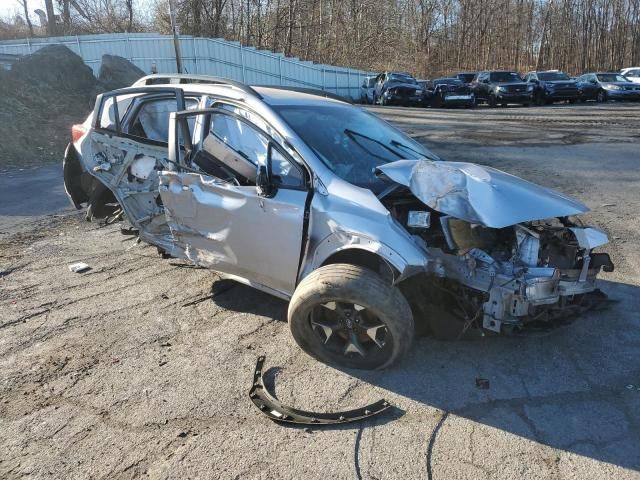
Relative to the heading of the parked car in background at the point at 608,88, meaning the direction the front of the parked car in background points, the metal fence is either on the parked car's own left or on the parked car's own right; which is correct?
on the parked car's own right

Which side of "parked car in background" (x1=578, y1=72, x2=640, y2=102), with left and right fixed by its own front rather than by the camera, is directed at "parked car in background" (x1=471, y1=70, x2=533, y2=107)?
right

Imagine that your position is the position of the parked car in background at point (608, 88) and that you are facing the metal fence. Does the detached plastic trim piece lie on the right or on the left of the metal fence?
left

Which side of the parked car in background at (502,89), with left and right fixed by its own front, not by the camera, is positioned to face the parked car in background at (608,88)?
left

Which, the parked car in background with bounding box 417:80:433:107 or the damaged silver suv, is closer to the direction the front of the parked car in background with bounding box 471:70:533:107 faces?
the damaged silver suv

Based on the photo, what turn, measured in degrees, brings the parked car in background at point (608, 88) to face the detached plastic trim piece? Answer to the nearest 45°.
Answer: approximately 45° to its right

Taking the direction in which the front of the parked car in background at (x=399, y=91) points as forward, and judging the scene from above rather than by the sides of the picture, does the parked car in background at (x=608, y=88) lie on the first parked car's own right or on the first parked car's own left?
on the first parked car's own left

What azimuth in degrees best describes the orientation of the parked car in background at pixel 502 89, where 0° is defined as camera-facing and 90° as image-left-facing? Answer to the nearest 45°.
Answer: approximately 315°
